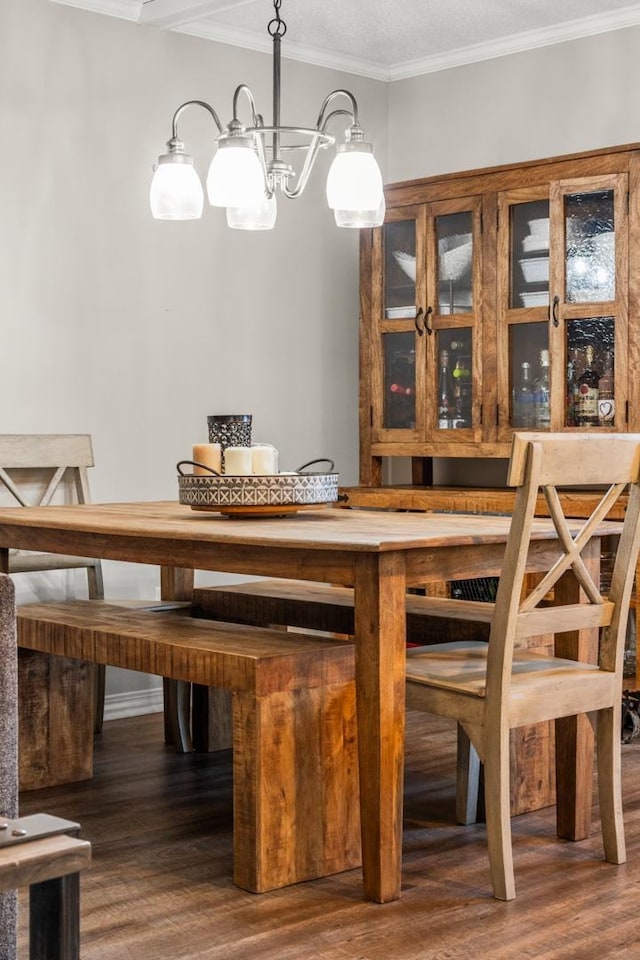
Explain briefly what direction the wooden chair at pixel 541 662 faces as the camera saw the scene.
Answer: facing away from the viewer and to the left of the viewer

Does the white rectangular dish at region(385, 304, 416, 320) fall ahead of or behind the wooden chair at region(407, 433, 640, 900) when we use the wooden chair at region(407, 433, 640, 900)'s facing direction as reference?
ahead

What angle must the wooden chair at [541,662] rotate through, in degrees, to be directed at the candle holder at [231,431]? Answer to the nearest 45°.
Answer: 0° — it already faces it

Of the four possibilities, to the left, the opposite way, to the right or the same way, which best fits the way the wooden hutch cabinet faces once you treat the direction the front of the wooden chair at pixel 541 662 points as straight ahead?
to the left

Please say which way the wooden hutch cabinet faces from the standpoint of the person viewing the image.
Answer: facing the viewer and to the left of the viewer

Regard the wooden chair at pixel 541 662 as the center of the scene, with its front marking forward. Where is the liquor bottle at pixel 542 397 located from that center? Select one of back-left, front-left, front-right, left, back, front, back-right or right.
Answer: front-right
